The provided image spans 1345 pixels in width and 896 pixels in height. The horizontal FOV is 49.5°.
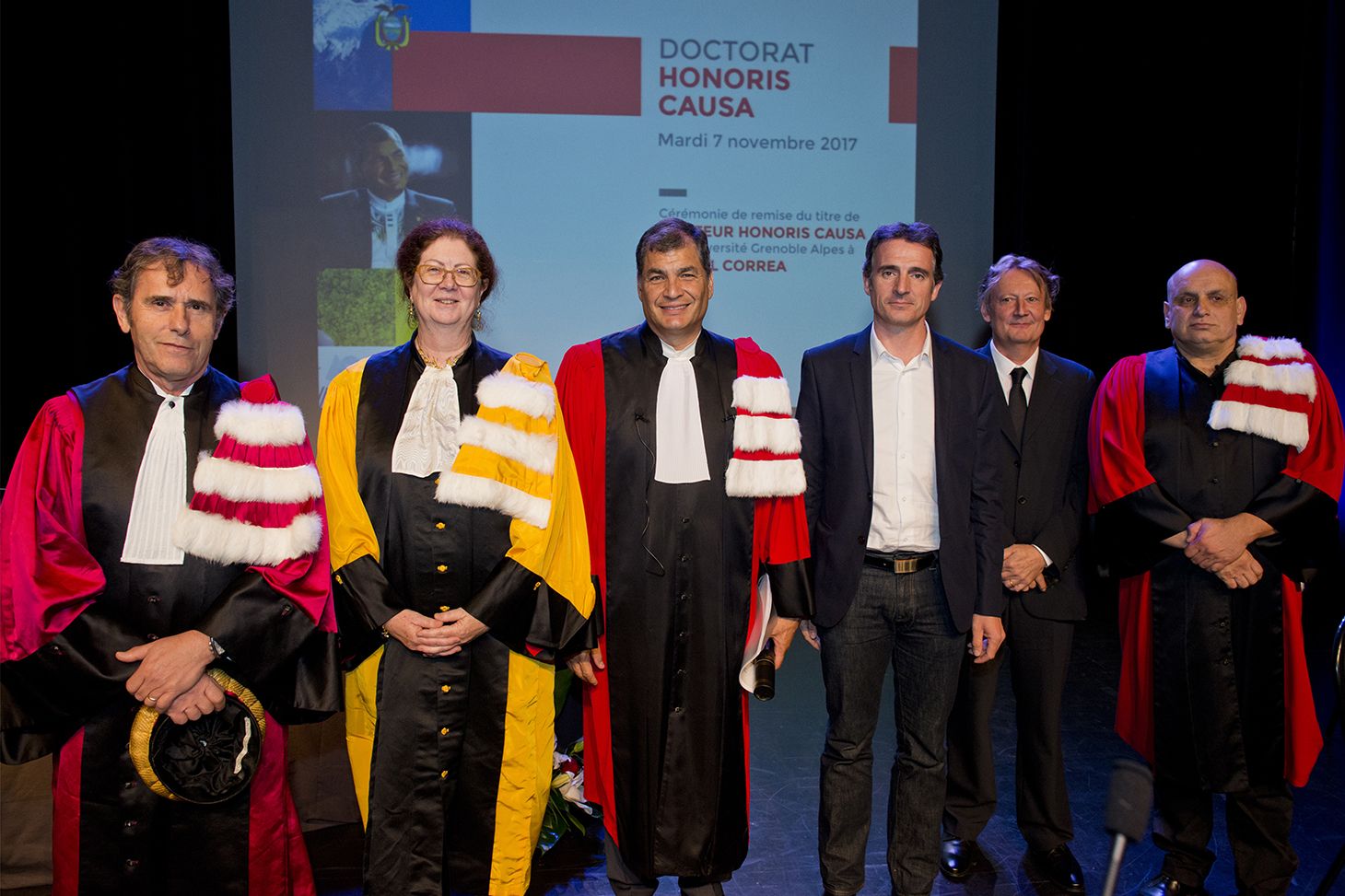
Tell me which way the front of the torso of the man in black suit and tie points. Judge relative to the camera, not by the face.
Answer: toward the camera

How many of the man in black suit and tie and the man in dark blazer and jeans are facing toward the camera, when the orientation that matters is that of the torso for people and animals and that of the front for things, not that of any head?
2

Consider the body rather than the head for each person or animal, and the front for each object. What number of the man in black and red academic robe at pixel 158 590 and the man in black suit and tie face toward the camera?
2

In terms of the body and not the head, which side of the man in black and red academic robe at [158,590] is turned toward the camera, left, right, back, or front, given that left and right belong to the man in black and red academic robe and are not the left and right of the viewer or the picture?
front

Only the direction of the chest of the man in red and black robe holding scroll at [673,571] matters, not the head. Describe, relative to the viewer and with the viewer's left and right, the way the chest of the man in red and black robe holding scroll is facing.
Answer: facing the viewer

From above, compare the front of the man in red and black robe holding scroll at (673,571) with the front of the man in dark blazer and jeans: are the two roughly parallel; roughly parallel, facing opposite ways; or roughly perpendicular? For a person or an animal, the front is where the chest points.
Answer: roughly parallel

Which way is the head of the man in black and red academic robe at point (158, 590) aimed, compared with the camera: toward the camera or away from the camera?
toward the camera

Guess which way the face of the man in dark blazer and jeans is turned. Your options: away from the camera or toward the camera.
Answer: toward the camera

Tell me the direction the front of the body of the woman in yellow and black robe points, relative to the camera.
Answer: toward the camera

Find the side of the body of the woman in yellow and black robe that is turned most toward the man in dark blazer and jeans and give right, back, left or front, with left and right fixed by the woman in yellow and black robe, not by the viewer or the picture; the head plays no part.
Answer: left
